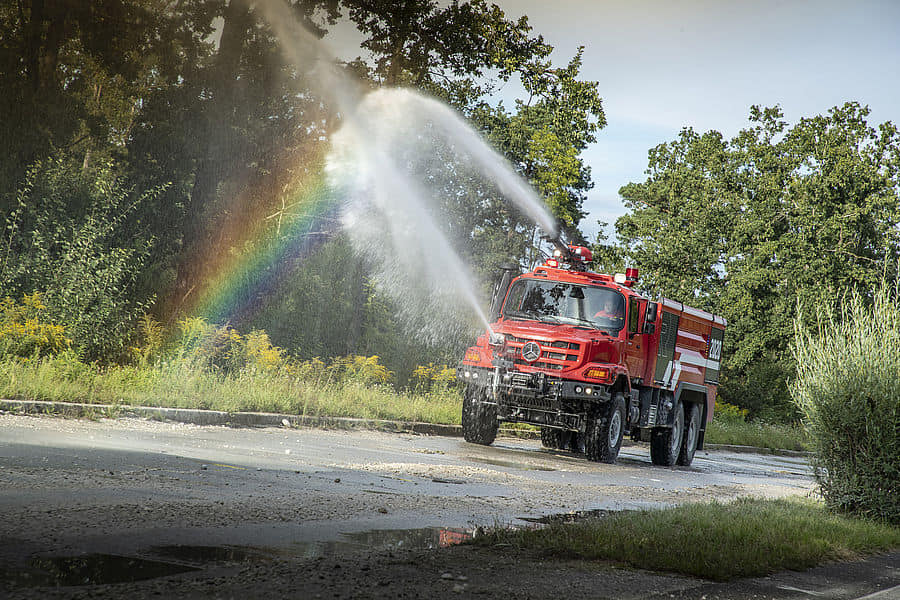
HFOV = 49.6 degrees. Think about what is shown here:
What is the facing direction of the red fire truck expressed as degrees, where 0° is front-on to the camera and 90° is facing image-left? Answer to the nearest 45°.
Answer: approximately 45°

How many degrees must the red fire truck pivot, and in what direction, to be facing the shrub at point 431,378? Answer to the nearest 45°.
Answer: approximately 90° to its right

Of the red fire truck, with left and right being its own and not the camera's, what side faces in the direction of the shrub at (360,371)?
right

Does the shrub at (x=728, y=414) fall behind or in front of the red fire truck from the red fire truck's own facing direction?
behind

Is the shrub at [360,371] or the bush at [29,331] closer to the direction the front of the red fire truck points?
the bush

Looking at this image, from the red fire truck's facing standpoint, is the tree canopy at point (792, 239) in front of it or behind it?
behind

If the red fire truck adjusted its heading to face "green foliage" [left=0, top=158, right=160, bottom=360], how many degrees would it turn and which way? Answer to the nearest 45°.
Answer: approximately 45° to its right

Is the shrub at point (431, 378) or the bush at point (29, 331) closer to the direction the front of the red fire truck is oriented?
the bush

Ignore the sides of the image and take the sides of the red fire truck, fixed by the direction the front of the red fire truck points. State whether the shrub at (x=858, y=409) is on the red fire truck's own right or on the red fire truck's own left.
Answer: on the red fire truck's own left
